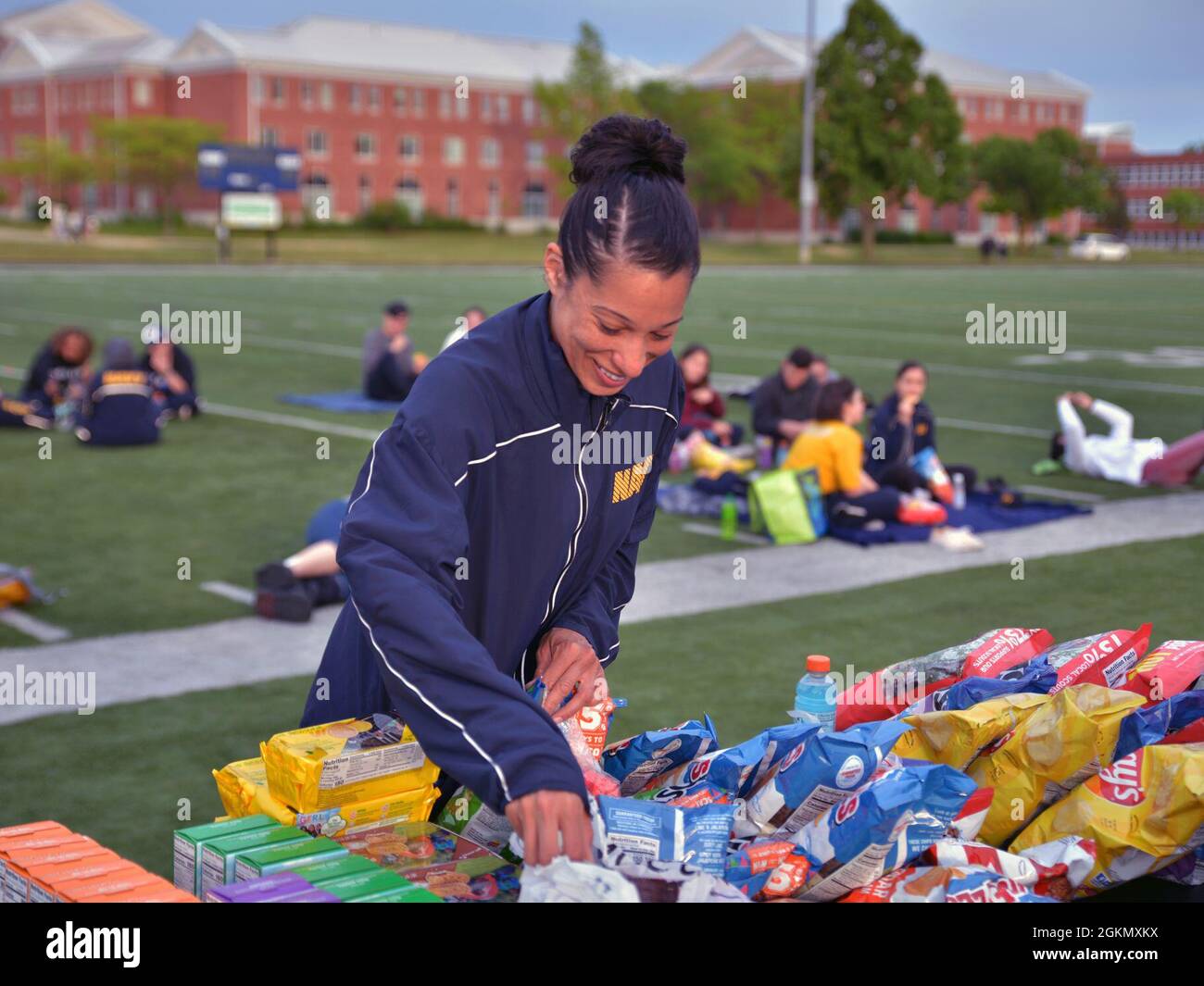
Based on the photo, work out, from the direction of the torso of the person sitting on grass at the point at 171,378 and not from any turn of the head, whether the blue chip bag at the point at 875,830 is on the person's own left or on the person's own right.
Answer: on the person's own left

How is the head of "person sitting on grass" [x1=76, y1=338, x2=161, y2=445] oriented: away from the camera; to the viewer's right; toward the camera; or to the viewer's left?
away from the camera

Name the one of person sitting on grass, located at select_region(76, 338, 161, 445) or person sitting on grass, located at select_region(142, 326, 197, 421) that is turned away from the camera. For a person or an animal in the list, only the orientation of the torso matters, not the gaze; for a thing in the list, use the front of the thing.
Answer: person sitting on grass, located at select_region(76, 338, 161, 445)

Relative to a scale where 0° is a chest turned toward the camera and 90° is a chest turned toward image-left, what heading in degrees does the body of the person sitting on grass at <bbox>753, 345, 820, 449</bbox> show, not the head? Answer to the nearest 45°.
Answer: approximately 315°

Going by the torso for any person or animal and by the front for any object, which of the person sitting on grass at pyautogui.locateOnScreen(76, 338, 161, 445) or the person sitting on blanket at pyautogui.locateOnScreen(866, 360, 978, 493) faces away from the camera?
the person sitting on grass at pyautogui.locateOnScreen(76, 338, 161, 445)

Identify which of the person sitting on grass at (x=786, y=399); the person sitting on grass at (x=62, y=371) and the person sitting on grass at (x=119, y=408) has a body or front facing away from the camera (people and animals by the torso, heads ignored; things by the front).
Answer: the person sitting on grass at (x=119, y=408)

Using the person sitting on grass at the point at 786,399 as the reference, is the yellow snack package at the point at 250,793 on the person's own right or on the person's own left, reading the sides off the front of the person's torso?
on the person's own right
